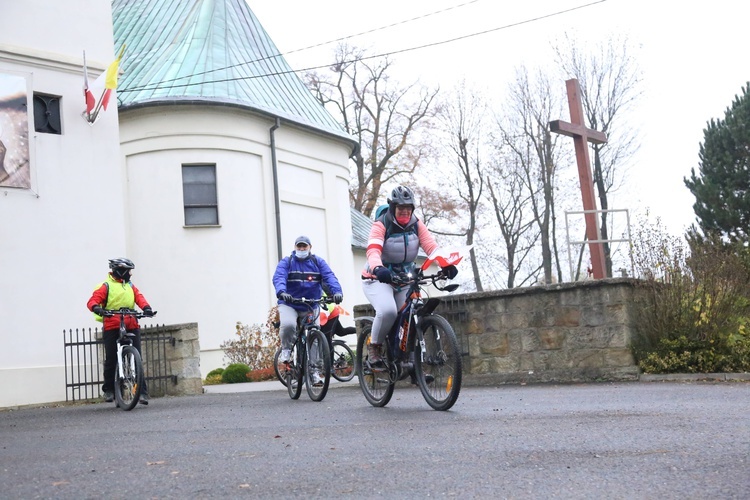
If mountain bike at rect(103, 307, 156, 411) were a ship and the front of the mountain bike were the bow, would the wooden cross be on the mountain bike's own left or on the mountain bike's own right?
on the mountain bike's own left

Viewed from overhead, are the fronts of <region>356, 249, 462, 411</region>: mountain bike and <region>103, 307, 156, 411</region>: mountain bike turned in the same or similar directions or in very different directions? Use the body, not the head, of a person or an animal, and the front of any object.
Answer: same or similar directions

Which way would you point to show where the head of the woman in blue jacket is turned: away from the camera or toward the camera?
toward the camera

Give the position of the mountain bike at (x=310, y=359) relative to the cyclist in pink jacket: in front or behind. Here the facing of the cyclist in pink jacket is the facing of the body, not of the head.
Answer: behind

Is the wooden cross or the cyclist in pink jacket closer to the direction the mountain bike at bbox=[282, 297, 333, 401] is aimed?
the cyclist in pink jacket

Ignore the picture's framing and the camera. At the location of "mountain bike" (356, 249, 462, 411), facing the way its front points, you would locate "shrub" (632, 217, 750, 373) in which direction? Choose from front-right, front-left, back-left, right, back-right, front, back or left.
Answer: left

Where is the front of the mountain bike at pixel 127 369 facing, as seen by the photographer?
facing the viewer

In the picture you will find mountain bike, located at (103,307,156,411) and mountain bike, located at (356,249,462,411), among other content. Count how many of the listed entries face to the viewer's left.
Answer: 0

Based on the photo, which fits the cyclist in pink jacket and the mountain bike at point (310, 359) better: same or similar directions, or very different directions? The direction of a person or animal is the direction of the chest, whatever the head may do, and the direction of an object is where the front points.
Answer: same or similar directions

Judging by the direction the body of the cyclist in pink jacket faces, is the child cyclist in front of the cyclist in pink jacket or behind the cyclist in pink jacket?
behind

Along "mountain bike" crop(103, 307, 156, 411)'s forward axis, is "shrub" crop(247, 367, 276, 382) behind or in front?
behind

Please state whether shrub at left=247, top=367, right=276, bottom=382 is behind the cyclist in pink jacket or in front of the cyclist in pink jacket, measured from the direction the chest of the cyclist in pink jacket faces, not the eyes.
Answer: behind

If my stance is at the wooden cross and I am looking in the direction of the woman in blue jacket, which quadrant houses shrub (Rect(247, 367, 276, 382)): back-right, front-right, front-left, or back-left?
front-right

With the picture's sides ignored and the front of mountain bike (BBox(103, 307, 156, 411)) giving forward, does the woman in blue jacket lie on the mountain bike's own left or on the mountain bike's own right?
on the mountain bike's own left

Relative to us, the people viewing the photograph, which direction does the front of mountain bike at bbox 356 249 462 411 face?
facing the viewer and to the right of the viewer
